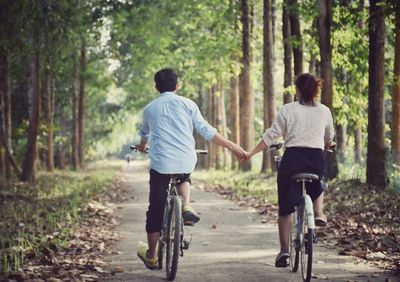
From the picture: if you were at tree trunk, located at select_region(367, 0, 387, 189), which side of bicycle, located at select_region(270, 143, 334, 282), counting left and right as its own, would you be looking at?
front

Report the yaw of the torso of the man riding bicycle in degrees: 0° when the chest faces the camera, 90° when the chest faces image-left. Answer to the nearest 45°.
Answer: approximately 180°

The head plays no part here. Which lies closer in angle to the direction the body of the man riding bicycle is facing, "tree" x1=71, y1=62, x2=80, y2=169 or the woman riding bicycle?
the tree

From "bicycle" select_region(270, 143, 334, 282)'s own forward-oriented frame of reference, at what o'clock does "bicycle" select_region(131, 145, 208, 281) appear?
"bicycle" select_region(131, 145, 208, 281) is roughly at 9 o'clock from "bicycle" select_region(270, 143, 334, 282).

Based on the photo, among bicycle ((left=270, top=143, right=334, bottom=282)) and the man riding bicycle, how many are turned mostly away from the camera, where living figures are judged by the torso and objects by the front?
2

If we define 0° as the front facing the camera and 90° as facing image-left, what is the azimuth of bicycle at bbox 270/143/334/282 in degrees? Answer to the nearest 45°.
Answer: approximately 180°

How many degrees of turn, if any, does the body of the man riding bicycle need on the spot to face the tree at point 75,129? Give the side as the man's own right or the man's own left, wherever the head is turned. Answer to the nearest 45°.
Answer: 0° — they already face it

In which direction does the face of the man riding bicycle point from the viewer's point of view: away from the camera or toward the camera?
away from the camera
